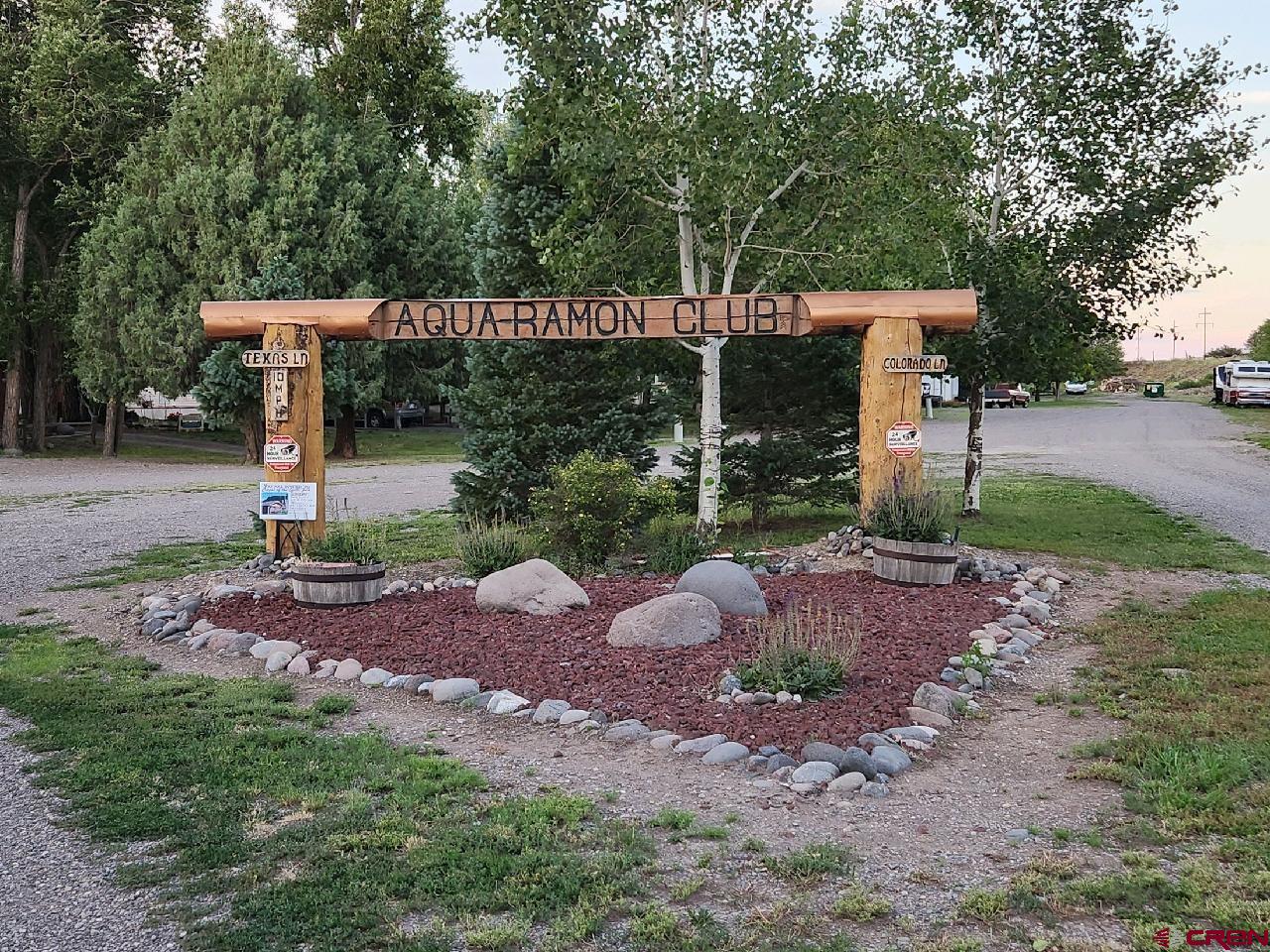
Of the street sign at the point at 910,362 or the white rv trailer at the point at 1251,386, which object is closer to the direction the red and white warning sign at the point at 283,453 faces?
the street sign

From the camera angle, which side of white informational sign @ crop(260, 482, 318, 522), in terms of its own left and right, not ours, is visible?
front

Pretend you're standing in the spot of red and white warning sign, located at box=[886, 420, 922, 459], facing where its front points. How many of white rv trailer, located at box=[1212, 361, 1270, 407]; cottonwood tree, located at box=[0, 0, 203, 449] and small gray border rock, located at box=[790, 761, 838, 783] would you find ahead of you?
1

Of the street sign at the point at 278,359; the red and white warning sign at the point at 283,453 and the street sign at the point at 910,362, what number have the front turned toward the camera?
3

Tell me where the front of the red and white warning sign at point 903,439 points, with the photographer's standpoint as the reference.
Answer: facing the viewer

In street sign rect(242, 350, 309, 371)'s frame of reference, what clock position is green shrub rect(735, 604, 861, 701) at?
The green shrub is roughly at 11 o'clock from the street sign.

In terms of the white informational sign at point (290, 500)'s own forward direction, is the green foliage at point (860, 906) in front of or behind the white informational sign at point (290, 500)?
in front

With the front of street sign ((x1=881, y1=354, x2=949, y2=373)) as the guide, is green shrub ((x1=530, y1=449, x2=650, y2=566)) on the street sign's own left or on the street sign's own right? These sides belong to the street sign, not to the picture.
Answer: on the street sign's own right

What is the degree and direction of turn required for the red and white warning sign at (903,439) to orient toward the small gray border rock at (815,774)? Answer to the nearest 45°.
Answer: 0° — it already faces it

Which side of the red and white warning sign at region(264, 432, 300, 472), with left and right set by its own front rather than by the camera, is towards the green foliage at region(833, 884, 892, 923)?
front

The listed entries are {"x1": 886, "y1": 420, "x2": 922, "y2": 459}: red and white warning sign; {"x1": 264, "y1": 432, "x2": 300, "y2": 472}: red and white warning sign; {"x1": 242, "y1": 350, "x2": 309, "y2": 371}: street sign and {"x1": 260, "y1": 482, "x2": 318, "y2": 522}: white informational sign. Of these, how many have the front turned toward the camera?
4

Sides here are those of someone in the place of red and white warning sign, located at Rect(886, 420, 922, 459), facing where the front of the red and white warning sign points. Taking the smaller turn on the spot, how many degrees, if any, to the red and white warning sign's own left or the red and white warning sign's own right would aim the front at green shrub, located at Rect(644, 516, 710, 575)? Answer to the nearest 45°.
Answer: approximately 90° to the red and white warning sign's own right

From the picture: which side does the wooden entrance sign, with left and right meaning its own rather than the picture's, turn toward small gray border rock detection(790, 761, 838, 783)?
front

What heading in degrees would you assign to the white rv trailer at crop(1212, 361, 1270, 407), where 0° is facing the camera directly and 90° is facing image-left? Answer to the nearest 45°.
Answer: approximately 45°

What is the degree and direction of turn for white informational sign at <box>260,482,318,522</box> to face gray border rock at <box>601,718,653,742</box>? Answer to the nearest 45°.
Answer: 0° — it already faces it

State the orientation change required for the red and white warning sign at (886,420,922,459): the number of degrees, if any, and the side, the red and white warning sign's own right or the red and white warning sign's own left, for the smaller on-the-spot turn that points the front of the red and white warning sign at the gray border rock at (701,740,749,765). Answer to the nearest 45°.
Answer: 0° — it already faces it
